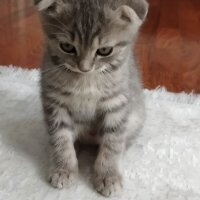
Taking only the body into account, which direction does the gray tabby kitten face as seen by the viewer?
toward the camera
